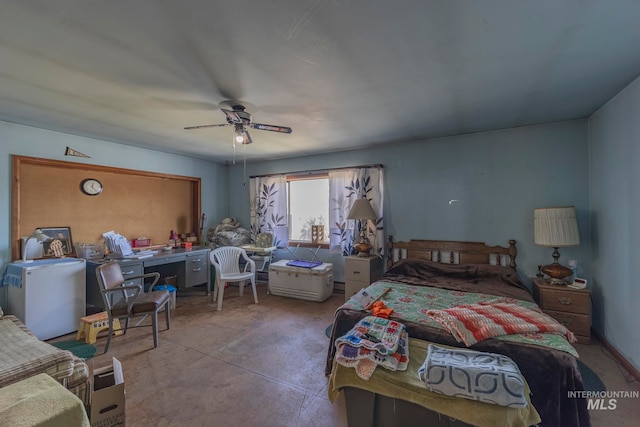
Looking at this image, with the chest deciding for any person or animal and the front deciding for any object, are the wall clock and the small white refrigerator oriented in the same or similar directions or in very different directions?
same or similar directions

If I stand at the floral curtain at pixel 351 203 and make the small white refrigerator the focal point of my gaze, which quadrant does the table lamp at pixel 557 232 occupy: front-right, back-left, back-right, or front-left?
back-left

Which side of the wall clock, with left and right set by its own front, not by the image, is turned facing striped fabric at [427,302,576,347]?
front

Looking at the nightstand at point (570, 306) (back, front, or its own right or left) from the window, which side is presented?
right

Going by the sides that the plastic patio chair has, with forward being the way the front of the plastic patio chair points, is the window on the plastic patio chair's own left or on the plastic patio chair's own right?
on the plastic patio chair's own left

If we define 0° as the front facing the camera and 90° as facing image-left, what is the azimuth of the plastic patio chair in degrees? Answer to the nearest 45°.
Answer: approximately 315°

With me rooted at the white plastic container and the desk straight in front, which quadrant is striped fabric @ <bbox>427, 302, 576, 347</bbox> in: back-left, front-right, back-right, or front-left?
back-left

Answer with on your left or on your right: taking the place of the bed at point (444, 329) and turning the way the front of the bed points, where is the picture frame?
on your right

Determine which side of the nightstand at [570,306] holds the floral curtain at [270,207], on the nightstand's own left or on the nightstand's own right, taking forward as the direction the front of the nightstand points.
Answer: on the nightstand's own right

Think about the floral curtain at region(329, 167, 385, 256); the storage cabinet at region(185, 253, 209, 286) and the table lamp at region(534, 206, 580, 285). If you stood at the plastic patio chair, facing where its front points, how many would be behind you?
1

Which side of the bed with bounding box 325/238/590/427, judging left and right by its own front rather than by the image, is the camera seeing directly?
front

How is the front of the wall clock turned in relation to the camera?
facing the viewer and to the right of the viewer

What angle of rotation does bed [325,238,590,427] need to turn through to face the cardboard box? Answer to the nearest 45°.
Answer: approximately 45° to its right

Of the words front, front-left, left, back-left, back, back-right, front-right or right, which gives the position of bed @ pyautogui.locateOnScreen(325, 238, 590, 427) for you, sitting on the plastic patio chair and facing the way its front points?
front
